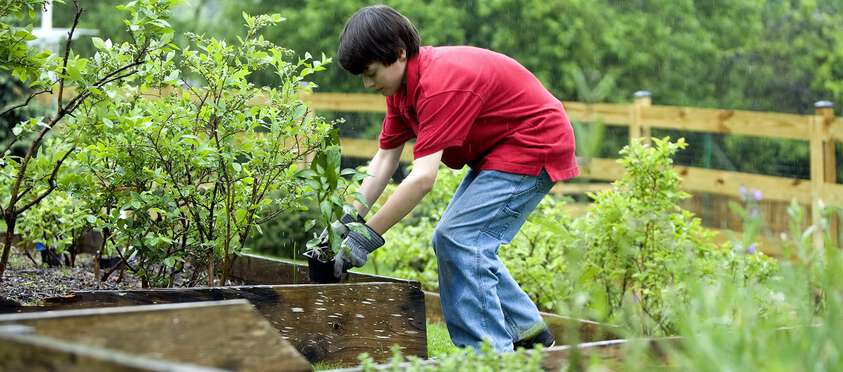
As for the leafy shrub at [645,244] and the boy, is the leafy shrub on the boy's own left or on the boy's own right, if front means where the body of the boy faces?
on the boy's own right

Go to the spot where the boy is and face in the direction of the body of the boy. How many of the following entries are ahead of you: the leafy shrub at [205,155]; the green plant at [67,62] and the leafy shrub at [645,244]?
2

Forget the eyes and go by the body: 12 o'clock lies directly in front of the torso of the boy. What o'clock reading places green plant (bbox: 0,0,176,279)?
The green plant is roughly at 12 o'clock from the boy.

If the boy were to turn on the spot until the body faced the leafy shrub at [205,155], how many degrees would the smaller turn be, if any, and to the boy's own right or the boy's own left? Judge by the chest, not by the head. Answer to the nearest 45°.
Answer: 0° — they already face it

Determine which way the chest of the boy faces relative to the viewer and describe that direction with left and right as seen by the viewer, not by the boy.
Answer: facing to the left of the viewer

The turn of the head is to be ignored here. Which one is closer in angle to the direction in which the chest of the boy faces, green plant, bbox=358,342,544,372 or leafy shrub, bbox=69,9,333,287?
the leafy shrub

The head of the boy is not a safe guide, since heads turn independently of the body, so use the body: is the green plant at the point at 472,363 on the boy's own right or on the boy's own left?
on the boy's own left
